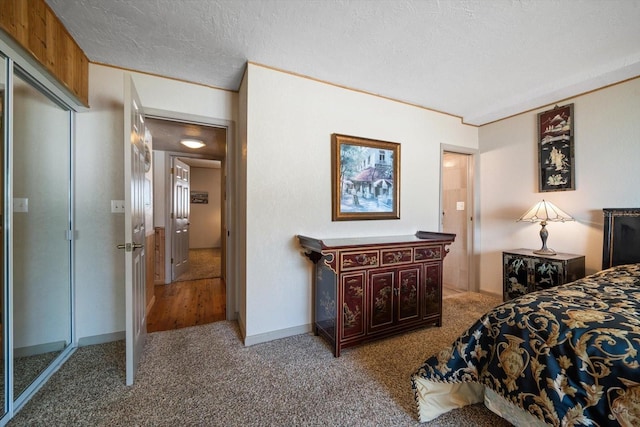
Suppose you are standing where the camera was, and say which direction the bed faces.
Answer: facing the viewer and to the left of the viewer

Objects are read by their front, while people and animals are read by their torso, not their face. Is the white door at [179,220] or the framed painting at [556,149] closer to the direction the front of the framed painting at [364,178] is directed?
the framed painting

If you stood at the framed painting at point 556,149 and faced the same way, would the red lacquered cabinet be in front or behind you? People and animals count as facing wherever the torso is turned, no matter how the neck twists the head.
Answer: in front

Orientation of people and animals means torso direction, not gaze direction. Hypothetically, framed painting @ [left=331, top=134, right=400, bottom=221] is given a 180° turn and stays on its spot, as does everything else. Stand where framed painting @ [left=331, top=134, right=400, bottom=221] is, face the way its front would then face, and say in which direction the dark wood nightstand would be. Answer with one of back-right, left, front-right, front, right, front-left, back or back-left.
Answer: back-right

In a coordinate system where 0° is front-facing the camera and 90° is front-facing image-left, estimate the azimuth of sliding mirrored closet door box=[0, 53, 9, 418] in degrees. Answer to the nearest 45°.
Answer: approximately 270°

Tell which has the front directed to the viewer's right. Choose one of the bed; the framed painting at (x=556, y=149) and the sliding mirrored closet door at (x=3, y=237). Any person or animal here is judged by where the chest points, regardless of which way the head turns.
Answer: the sliding mirrored closet door

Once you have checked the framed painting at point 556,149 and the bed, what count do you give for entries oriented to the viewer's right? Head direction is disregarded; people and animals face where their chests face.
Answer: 0

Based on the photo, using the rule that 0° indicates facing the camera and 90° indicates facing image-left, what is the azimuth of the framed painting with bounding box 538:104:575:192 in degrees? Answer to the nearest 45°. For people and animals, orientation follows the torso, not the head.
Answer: approximately 45°

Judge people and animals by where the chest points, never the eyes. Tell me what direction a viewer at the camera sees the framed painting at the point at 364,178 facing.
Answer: facing the viewer and to the right of the viewer
